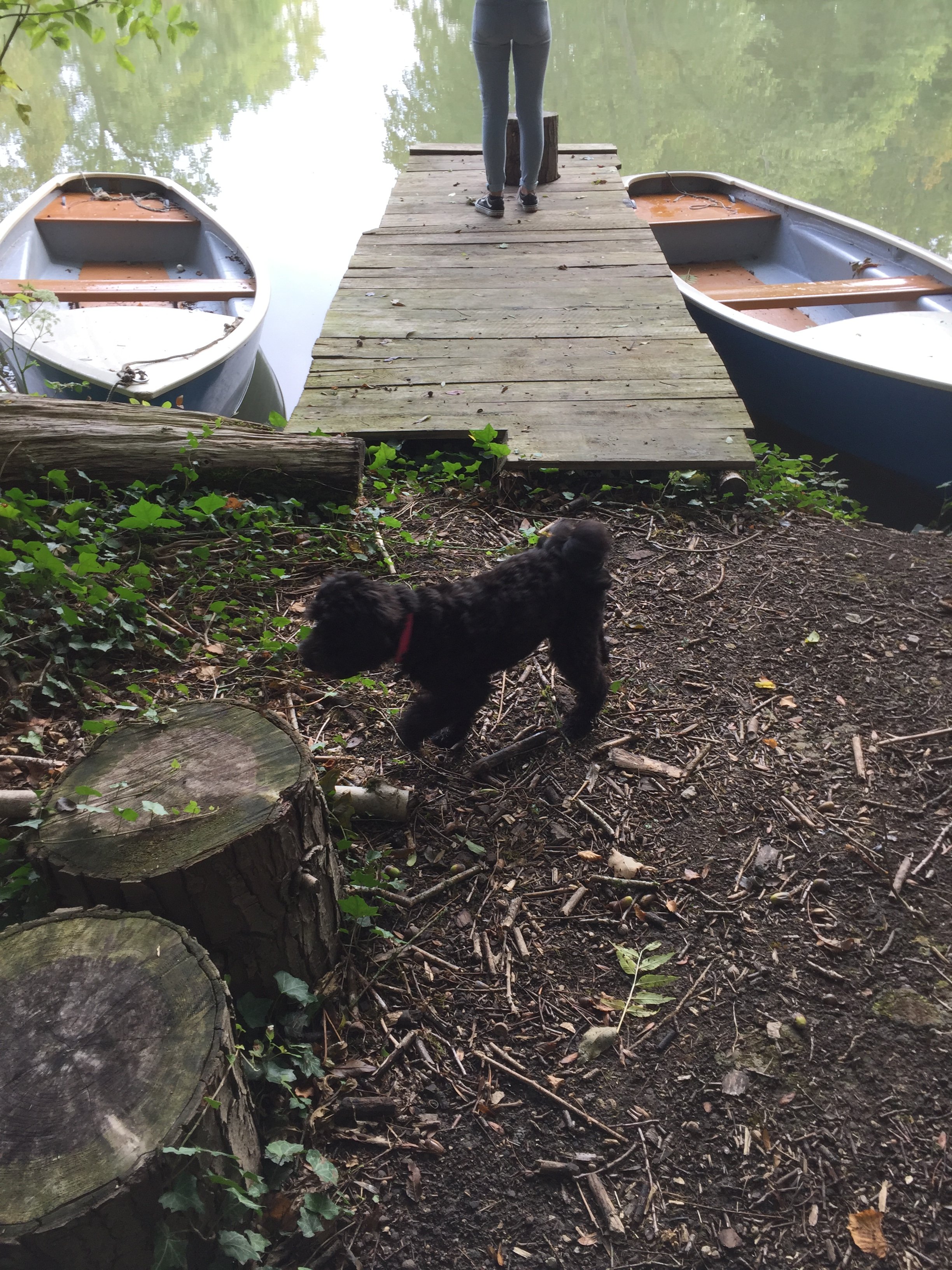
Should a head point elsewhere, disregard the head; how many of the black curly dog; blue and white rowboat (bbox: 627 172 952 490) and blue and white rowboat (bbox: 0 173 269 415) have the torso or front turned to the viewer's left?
1

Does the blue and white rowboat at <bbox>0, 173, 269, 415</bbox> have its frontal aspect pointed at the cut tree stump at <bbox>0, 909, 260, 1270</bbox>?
yes

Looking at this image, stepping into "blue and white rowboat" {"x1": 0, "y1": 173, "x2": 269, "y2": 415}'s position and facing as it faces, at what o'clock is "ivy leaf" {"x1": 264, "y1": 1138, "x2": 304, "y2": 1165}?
The ivy leaf is roughly at 12 o'clock from the blue and white rowboat.

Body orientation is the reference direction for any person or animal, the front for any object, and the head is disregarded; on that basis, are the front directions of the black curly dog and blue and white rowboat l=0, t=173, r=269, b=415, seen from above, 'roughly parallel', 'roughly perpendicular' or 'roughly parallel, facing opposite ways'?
roughly perpendicular

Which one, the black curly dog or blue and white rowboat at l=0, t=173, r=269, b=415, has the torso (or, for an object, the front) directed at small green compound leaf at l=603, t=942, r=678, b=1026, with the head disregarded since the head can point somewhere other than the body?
the blue and white rowboat

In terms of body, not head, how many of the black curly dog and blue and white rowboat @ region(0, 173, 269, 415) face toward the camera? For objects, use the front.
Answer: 1

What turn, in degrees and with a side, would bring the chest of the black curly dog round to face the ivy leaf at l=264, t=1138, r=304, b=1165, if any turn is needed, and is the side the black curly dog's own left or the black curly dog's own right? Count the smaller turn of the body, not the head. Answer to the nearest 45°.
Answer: approximately 90° to the black curly dog's own left

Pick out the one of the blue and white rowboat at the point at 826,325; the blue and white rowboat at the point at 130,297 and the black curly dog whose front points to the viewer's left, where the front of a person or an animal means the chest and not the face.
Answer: the black curly dog

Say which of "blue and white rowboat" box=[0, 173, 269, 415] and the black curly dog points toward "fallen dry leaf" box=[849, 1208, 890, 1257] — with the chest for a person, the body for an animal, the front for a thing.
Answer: the blue and white rowboat

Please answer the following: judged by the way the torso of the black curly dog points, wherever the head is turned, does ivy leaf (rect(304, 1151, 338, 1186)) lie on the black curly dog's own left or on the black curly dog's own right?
on the black curly dog's own left

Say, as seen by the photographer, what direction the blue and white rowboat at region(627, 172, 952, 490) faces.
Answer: facing the viewer and to the right of the viewer

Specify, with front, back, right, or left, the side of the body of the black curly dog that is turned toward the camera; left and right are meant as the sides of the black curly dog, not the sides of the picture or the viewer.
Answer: left

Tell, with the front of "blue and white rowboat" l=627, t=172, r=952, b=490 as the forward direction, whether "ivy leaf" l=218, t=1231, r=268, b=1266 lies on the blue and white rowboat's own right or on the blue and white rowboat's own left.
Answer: on the blue and white rowboat's own right

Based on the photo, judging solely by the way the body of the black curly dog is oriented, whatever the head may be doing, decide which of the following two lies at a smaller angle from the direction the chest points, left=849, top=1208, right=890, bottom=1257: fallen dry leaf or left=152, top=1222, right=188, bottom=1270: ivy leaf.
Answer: the ivy leaf

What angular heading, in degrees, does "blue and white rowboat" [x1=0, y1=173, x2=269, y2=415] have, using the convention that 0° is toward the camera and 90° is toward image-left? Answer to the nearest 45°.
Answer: approximately 0°
